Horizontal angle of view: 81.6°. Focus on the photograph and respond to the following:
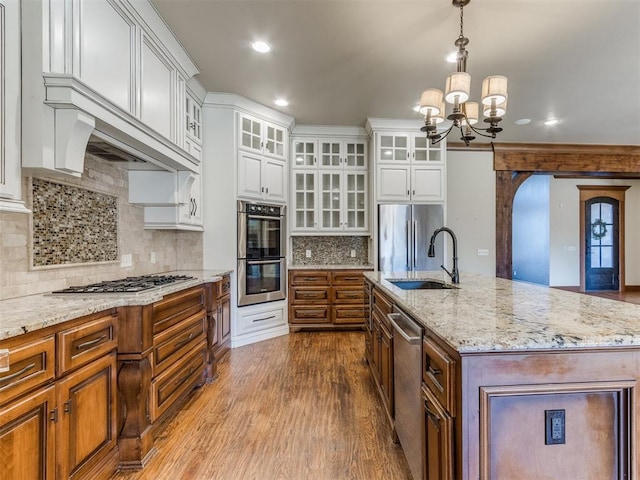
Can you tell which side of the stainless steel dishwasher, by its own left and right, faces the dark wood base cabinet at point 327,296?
right

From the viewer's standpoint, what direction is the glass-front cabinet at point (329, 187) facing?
toward the camera

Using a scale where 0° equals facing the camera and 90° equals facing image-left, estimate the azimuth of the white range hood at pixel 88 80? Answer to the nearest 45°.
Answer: approximately 315°

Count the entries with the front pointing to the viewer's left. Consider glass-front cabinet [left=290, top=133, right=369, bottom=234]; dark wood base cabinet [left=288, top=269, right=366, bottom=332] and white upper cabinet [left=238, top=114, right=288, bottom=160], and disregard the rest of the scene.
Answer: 0

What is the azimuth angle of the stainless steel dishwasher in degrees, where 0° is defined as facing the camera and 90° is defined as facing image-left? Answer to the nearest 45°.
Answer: approximately 90°

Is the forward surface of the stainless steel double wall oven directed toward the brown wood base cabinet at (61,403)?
no

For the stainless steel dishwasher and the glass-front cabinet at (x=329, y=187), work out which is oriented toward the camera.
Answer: the glass-front cabinet

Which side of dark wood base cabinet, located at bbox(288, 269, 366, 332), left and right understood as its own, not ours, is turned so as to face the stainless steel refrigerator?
left

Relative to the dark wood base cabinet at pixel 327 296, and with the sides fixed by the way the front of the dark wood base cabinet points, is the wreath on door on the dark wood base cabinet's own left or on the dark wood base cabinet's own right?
on the dark wood base cabinet's own left

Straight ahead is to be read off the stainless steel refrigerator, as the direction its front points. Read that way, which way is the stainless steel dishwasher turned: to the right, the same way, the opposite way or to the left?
to the right

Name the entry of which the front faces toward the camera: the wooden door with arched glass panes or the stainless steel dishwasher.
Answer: the wooden door with arched glass panes

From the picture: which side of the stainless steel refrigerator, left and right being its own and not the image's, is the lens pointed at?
front

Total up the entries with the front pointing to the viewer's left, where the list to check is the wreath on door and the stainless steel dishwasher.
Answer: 1

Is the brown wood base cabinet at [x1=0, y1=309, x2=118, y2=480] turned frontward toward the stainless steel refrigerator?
no

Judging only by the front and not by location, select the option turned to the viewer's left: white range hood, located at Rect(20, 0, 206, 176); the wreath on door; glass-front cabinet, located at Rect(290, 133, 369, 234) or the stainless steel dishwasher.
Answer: the stainless steel dishwasher

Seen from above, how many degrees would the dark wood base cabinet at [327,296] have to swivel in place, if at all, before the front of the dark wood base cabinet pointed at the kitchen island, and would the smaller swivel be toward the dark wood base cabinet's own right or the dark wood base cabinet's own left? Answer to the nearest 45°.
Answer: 0° — it already faces it

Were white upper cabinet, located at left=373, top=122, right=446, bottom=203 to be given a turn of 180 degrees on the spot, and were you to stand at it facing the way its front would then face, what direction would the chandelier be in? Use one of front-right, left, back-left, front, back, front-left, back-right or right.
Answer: back

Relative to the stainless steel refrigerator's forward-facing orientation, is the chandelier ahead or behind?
ahead

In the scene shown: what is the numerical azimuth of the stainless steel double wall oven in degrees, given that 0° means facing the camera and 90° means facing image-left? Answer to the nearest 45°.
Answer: approximately 315°
